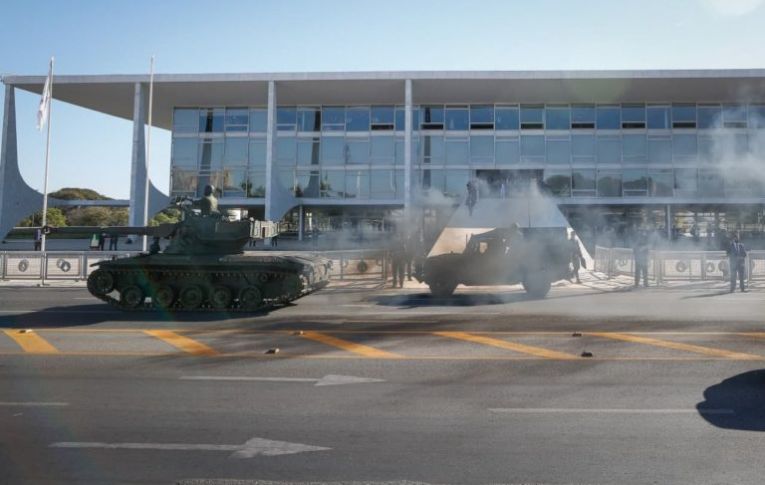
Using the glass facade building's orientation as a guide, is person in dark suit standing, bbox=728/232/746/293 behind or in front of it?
in front

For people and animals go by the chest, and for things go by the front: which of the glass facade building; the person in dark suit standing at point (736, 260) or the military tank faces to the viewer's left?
the military tank

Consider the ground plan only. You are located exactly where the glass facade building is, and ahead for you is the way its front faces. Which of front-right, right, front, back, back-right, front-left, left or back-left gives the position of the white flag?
front-right

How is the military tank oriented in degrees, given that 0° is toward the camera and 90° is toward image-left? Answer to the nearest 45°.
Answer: approximately 90°

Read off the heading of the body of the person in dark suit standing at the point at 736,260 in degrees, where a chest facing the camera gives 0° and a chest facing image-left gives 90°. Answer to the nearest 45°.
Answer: approximately 0°

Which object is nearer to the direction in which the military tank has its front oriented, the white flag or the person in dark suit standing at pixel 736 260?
the white flag

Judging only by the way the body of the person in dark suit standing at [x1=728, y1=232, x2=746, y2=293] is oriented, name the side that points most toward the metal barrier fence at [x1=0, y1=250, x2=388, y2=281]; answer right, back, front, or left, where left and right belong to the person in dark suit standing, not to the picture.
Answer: right

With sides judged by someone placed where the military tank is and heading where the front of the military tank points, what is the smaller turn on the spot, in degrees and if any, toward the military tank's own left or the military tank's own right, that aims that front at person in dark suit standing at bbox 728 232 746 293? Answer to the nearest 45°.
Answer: approximately 180°

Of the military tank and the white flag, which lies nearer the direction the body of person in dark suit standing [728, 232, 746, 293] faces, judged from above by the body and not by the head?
the military tank

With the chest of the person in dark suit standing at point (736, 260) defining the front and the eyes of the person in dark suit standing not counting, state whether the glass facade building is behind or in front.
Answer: behind

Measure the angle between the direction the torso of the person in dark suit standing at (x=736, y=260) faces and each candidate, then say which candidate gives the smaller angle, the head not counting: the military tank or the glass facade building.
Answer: the military tank
